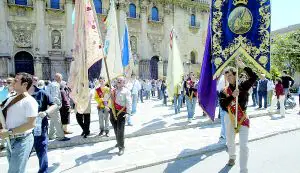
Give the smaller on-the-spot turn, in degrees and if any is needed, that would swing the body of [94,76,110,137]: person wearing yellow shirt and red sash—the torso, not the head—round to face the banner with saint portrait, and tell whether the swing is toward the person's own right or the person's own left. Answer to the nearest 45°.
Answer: approximately 45° to the person's own left

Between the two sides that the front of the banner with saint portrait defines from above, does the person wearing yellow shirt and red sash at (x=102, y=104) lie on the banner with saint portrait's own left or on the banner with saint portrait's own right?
on the banner with saint portrait's own right

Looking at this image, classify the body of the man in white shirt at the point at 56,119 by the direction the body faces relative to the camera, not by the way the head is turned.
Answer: to the viewer's right

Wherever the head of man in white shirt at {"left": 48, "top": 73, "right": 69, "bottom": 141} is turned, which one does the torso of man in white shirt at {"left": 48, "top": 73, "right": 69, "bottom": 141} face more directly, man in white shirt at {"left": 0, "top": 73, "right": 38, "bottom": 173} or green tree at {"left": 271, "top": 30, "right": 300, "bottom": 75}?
the green tree

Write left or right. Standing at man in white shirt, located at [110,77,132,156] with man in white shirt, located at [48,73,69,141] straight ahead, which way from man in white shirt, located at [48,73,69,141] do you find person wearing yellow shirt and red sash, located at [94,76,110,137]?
right

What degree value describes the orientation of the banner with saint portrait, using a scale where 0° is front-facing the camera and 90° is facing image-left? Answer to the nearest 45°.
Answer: approximately 0°
